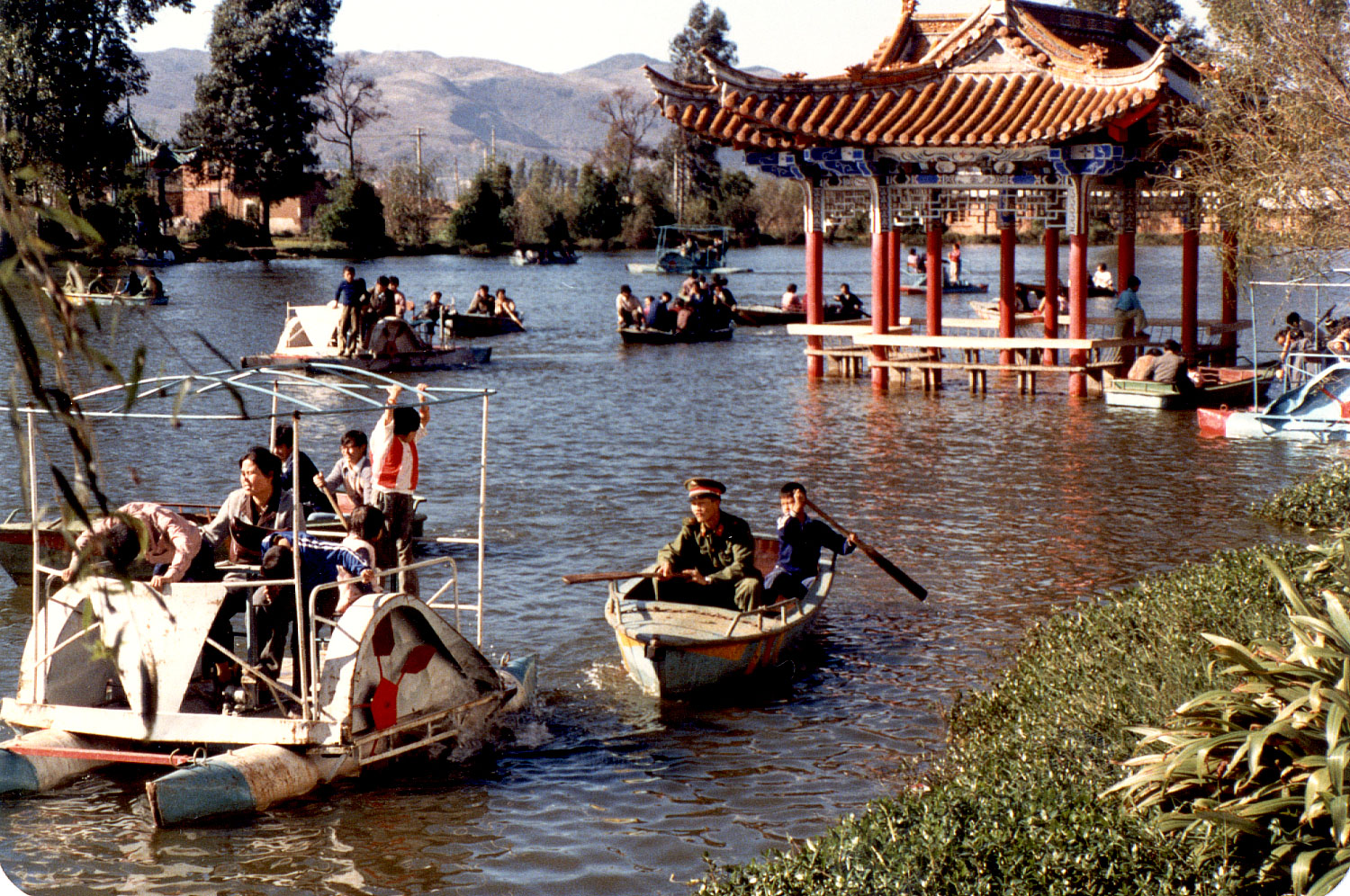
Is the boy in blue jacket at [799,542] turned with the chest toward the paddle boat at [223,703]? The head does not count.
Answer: yes

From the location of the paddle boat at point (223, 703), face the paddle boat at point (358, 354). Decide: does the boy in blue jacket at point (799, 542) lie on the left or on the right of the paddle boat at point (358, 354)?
right

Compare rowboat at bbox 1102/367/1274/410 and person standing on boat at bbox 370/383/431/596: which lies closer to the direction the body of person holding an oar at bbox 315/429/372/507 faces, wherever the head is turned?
the person standing on boat

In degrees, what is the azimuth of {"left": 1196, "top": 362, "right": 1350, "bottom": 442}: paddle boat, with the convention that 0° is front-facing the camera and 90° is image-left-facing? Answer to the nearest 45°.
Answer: approximately 90°
